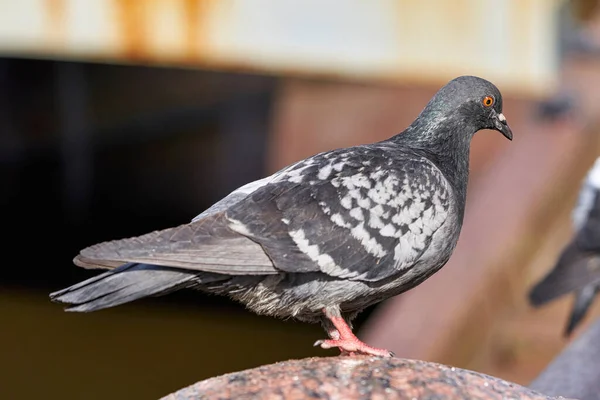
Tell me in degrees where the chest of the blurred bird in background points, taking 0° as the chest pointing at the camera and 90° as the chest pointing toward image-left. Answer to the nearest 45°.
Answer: approximately 270°

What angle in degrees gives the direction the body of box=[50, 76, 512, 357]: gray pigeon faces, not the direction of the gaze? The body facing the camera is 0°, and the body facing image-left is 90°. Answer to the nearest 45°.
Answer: approximately 270°

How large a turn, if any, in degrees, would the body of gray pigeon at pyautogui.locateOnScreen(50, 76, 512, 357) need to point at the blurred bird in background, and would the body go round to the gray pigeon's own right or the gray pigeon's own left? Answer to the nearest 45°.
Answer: approximately 45° to the gray pigeon's own left

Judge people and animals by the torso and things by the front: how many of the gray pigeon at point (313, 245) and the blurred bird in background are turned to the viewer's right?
2
